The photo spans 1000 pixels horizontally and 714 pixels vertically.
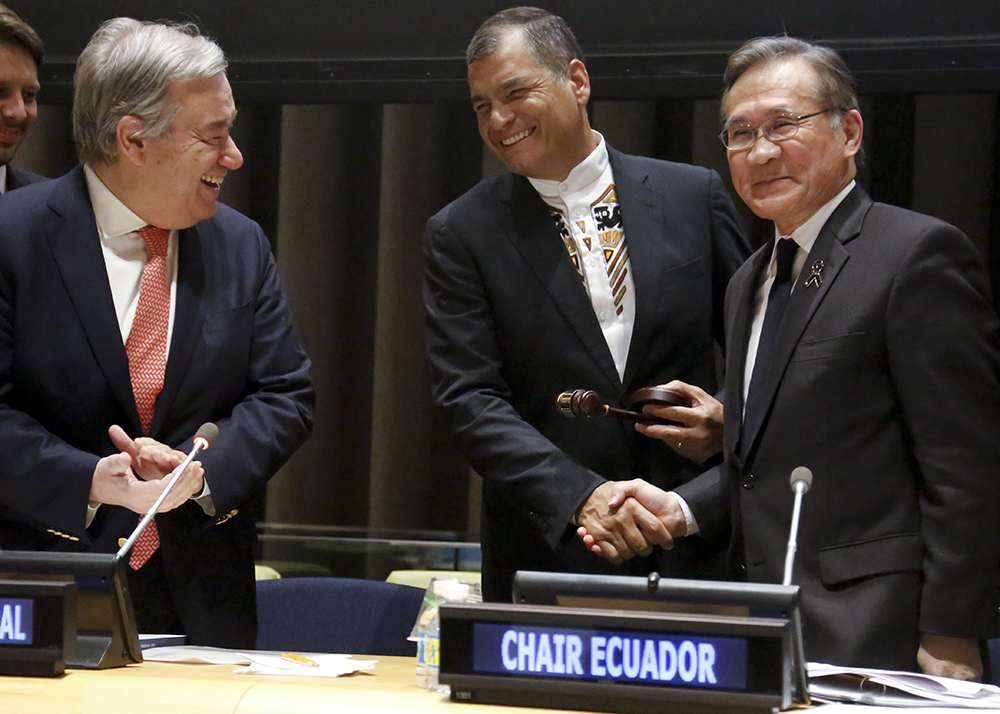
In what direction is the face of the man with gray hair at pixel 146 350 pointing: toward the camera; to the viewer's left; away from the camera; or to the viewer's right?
to the viewer's right

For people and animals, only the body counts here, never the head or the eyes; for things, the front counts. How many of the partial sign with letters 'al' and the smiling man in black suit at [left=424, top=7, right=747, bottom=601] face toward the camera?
2

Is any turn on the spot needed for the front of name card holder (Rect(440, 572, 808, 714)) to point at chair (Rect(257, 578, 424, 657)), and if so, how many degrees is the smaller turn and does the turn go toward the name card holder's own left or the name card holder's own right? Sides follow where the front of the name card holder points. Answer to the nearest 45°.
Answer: approximately 135° to the name card holder's own right

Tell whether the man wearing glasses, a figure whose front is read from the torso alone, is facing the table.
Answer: yes

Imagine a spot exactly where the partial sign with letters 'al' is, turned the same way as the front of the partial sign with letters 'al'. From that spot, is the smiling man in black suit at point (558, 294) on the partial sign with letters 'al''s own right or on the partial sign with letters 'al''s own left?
on the partial sign with letters 'al''s own left

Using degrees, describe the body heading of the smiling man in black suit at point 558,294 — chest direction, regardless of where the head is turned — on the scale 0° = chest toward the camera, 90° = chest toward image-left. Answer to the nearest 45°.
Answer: approximately 0°

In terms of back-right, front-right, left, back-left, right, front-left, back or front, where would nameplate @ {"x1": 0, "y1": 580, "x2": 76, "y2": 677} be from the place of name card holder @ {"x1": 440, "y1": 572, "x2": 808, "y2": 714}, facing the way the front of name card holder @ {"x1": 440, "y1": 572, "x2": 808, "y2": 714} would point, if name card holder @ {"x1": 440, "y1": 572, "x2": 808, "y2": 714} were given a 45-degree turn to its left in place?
back-right

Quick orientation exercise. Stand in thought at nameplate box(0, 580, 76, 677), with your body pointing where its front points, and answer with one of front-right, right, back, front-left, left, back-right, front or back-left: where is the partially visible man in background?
back

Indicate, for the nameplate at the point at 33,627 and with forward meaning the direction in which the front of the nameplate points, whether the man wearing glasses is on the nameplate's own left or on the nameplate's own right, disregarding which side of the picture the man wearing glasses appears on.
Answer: on the nameplate's own left
